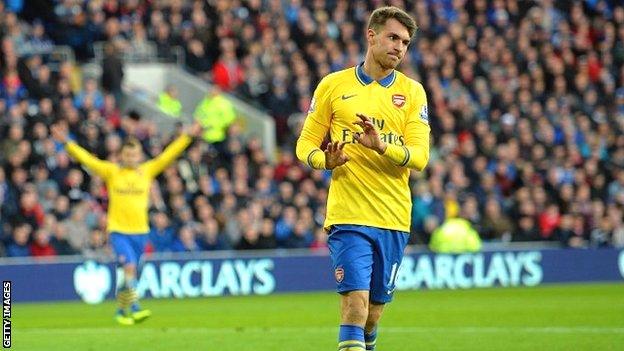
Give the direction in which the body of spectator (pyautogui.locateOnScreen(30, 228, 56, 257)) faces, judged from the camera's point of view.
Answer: toward the camera

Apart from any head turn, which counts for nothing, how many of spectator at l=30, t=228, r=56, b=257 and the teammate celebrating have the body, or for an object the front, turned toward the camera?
2

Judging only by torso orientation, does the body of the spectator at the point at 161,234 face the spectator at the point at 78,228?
no

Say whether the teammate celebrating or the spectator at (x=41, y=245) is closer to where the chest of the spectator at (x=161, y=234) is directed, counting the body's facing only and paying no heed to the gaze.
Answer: the teammate celebrating

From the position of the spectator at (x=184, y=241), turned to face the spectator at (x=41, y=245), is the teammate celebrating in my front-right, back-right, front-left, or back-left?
front-left

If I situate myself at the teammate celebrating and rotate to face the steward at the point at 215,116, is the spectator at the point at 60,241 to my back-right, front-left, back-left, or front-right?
front-left

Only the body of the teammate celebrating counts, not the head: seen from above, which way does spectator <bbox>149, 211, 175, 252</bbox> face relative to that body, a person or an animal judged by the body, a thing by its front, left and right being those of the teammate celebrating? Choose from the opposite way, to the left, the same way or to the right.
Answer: the same way

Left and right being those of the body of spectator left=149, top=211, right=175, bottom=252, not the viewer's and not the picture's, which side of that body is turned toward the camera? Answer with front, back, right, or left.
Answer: front

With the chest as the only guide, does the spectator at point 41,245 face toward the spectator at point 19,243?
no

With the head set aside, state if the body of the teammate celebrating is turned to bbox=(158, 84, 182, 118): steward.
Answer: no

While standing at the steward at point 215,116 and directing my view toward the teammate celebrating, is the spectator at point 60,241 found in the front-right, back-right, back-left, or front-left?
front-right

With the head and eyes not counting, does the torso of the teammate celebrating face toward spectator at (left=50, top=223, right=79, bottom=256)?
no

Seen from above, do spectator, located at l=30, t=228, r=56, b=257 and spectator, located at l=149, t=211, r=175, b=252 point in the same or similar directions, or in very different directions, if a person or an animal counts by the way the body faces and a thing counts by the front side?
same or similar directions

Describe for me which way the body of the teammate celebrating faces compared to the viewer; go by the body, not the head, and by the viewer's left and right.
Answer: facing the viewer
